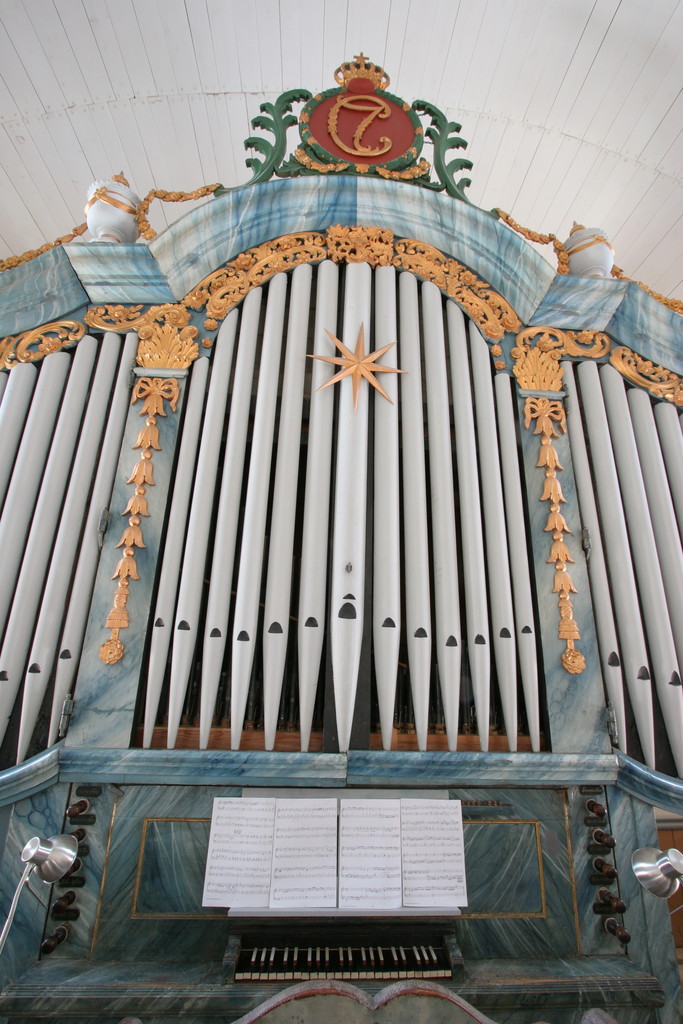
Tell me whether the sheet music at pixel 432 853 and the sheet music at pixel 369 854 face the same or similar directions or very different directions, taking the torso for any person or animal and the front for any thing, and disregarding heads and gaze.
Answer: same or similar directions

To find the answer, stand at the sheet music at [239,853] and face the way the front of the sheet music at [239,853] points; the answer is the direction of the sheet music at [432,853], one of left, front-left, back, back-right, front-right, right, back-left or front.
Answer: left

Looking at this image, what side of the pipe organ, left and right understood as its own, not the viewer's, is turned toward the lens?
front

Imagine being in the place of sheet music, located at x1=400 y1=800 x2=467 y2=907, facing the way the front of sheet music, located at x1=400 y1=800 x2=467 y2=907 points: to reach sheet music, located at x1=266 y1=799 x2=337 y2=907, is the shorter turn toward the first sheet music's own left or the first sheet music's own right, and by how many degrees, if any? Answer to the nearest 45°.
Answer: approximately 90° to the first sheet music's own right

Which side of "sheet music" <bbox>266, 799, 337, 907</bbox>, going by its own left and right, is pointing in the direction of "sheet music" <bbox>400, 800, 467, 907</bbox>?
left

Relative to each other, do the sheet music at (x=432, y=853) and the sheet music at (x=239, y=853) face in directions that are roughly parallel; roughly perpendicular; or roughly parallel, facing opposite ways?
roughly parallel

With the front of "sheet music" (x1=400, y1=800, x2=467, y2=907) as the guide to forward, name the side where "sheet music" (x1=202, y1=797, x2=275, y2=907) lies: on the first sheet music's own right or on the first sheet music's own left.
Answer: on the first sheet music's own right

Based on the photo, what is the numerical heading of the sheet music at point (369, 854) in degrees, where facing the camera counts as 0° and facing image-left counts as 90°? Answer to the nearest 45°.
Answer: approximately 0°

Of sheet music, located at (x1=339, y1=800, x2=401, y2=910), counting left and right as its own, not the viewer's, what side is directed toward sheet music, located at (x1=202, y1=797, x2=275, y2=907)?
right

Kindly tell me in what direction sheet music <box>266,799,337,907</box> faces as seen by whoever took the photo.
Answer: facing the viewer

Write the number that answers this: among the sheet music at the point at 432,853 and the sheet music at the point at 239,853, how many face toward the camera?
2
